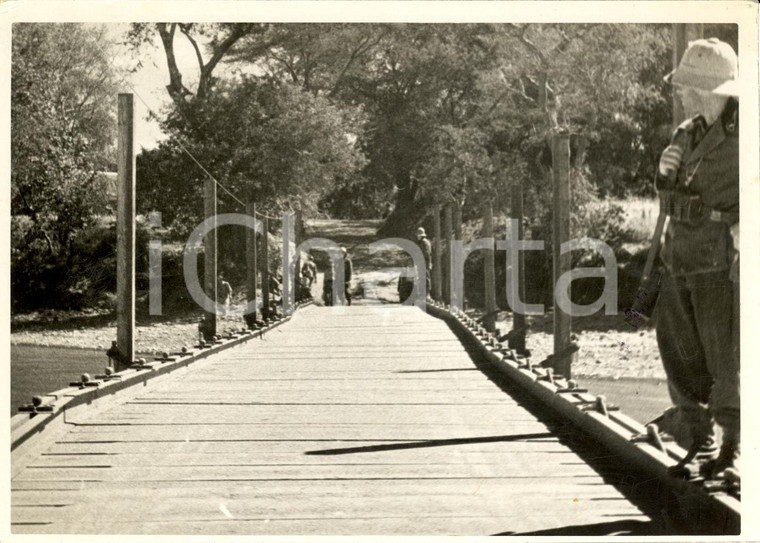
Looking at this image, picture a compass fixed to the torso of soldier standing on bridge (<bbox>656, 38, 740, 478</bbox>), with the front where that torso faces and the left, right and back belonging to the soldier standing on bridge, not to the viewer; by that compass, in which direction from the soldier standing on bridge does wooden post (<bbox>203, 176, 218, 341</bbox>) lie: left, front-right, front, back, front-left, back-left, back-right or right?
right

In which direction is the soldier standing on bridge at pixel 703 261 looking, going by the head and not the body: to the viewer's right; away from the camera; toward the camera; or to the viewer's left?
to the viewer's left

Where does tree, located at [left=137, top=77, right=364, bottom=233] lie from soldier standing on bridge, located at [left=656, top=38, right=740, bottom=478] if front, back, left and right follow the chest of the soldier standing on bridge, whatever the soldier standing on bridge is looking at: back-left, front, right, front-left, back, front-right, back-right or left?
right

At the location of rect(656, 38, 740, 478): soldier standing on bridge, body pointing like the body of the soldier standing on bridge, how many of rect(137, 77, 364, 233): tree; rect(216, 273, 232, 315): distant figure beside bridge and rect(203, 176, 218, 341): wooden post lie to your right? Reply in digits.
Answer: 3

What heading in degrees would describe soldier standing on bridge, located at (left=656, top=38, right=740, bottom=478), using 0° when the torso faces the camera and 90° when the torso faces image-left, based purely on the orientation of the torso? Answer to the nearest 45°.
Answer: approximately 45°

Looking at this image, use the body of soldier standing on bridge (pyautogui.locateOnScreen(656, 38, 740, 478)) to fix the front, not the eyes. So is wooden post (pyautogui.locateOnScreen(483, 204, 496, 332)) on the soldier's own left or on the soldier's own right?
on the soldier's own right

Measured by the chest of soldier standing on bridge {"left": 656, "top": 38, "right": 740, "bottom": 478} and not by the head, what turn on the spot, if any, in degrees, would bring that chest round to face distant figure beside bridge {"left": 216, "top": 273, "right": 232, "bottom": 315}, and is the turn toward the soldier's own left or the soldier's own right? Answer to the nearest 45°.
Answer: approximately 90° to the soldier's own right
